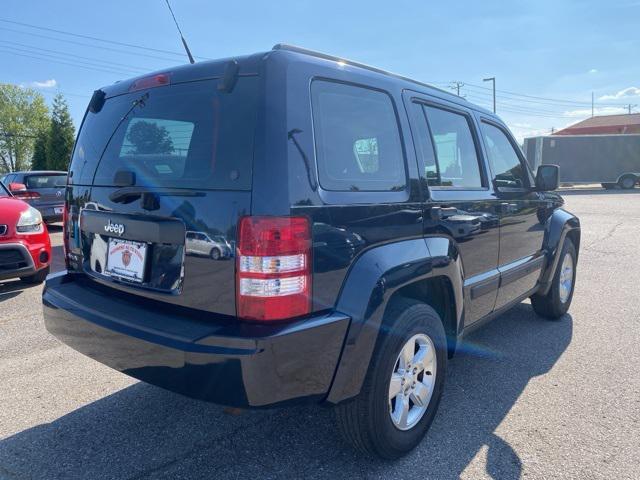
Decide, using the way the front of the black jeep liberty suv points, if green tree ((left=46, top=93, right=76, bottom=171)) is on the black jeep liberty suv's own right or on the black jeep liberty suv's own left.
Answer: on the black jeep liberty suv's own left

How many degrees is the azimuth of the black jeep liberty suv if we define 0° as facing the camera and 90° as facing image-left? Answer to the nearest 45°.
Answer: approximately 225°

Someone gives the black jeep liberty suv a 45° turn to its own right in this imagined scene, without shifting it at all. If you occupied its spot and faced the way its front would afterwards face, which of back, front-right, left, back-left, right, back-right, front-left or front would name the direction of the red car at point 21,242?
back-left

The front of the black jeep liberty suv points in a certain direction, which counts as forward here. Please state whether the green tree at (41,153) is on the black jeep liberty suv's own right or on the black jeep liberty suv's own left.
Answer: on the black jeep liberty suv's own left

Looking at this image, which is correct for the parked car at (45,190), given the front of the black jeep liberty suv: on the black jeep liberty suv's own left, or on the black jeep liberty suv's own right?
on the black jeep liberty suv's own left
